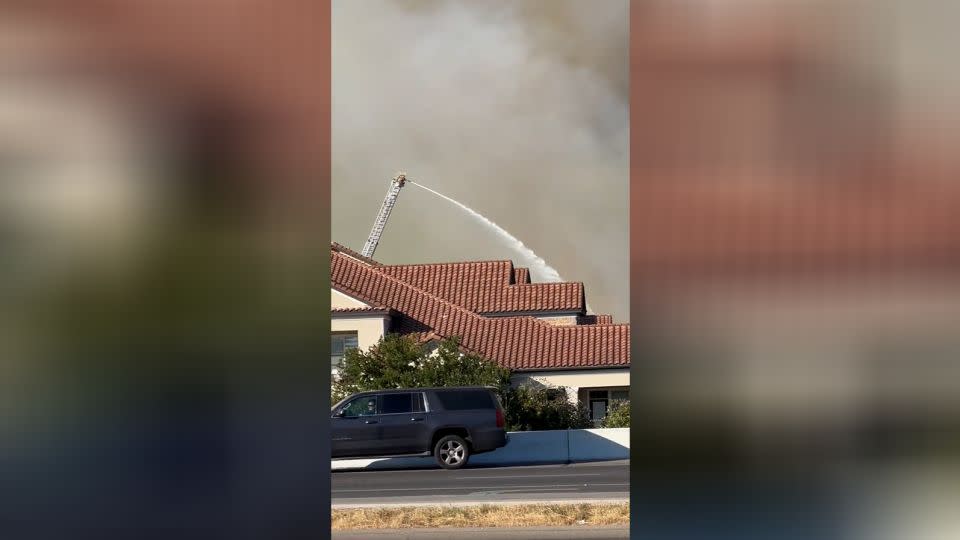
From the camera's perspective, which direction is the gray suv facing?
to the viewer's left

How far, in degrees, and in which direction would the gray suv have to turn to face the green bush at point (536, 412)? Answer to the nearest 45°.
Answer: approximately 90° to its right

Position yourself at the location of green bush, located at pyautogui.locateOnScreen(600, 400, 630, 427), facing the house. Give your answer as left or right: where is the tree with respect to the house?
left

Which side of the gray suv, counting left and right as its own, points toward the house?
right

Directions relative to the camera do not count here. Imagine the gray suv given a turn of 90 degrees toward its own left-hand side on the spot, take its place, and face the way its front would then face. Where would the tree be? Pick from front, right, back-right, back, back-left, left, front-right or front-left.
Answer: back
